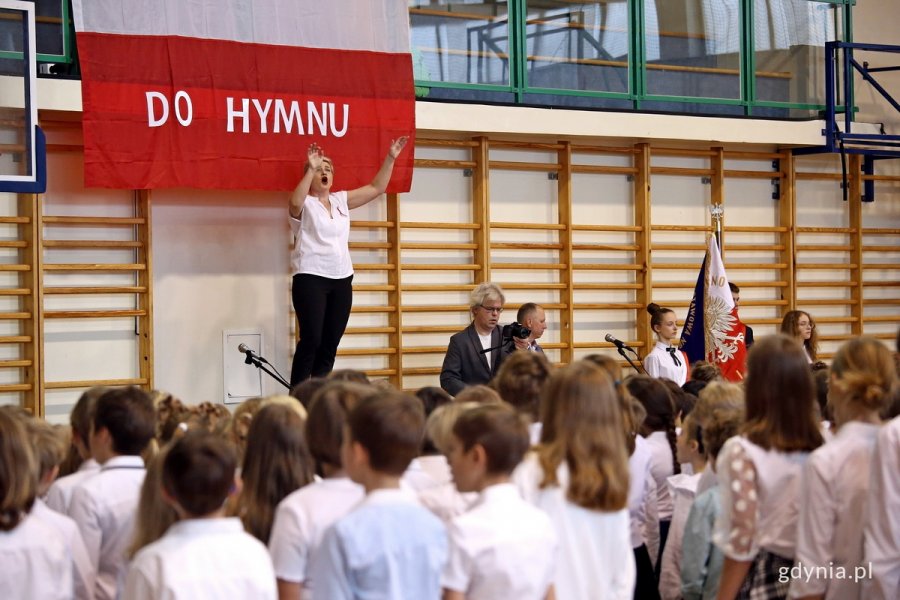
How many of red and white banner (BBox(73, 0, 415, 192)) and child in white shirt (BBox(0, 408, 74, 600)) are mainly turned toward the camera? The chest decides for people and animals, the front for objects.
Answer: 1

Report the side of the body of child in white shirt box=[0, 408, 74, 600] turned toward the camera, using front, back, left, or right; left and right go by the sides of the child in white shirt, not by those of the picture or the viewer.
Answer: back

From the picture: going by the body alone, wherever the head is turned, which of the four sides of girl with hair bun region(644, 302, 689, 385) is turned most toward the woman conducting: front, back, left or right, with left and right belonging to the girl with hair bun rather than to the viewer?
right

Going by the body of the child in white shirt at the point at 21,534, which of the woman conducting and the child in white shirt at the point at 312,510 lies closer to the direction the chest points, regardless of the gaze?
the woman conducting

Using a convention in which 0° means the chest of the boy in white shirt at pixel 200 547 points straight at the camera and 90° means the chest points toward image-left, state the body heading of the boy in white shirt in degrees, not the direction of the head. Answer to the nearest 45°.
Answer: approximately 180°

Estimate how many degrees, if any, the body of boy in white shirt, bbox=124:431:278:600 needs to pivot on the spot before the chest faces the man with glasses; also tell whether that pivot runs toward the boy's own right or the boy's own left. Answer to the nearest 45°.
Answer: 0° — they already face them

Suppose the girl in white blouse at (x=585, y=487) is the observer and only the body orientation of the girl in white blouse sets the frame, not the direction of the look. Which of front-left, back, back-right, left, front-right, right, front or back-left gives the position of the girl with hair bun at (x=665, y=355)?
front-right

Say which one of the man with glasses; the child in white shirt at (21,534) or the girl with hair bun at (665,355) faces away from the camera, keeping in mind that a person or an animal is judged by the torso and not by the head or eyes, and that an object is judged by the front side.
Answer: the child in white shirt

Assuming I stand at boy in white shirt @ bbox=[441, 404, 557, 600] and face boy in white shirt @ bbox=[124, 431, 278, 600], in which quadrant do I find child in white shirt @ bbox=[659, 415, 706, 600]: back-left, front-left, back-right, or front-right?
back-right

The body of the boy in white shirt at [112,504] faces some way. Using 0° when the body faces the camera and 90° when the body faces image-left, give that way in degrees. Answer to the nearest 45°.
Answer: approximately 135°

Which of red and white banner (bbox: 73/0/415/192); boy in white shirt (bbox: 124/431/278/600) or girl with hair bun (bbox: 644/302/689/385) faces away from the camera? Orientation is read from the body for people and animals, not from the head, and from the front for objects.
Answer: the boy in white shirt

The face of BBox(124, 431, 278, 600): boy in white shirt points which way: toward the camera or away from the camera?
away from the camera

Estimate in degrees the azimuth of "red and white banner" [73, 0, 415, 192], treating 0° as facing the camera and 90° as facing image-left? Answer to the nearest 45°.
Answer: approximately 0°

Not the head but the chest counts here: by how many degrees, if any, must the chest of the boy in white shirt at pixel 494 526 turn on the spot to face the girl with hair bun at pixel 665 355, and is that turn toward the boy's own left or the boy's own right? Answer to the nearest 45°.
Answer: approximately 45° to the boy's own right

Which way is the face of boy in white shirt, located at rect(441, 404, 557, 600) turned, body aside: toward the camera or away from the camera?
away from the camera
